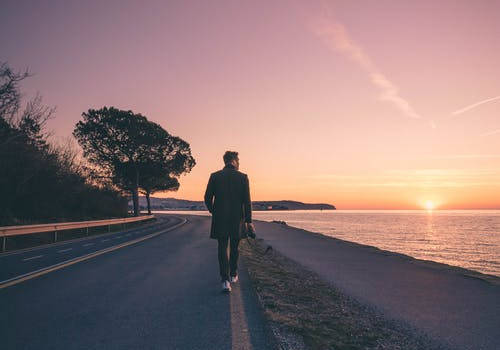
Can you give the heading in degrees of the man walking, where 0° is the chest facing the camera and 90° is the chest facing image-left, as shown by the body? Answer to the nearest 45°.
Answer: approximately 180°

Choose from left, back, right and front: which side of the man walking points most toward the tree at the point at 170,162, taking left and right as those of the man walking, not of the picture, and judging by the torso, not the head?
front

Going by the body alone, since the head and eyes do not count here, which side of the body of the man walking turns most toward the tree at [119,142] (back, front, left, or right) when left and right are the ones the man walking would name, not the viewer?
front

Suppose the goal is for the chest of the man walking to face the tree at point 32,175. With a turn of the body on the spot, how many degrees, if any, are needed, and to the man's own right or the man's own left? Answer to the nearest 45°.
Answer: approximately 45° to the man's own left
